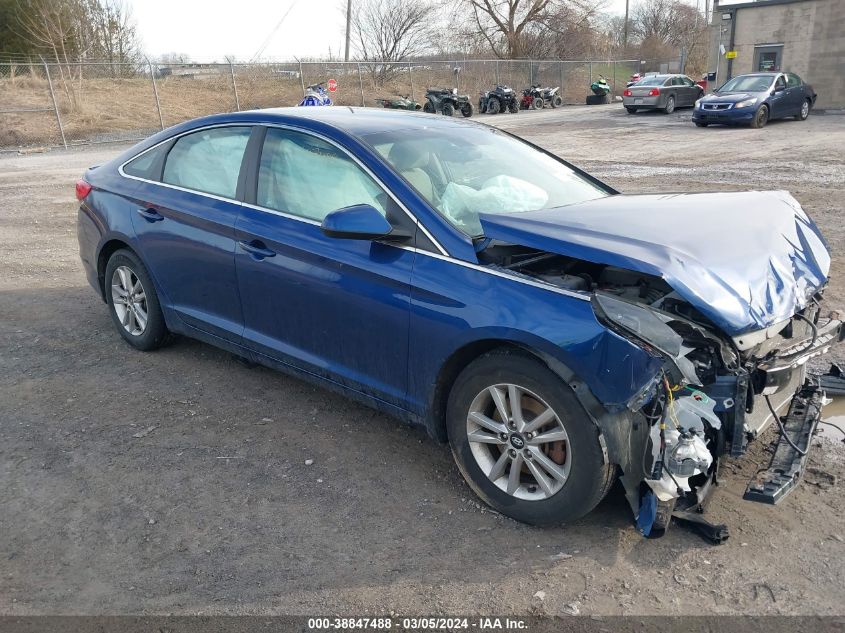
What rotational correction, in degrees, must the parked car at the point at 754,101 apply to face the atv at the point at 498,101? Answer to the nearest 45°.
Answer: approximately 90° to its right

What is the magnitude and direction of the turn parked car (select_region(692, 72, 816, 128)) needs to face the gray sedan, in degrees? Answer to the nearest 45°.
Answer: approximately 90° to its right

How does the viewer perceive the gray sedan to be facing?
facing away from the viewer and to the right of the viewer

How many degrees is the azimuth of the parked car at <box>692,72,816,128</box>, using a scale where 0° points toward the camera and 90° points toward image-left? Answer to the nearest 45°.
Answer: approximately 45°

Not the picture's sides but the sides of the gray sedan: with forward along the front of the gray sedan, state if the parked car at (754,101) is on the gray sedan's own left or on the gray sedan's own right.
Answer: on the gray sedan's own right

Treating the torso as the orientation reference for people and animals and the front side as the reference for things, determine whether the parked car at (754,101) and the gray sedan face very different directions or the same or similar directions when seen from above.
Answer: very different directions

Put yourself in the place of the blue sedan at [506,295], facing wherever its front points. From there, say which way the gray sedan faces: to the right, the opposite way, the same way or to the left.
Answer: to the left

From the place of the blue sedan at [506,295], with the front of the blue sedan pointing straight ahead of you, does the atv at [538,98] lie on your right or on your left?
on your left

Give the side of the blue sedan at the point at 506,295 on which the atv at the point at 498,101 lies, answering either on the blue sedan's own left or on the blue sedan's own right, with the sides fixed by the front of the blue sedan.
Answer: on the blue sedan's own left

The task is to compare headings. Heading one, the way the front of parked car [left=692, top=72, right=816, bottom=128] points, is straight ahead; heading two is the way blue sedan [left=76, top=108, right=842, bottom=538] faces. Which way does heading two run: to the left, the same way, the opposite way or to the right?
to the left
